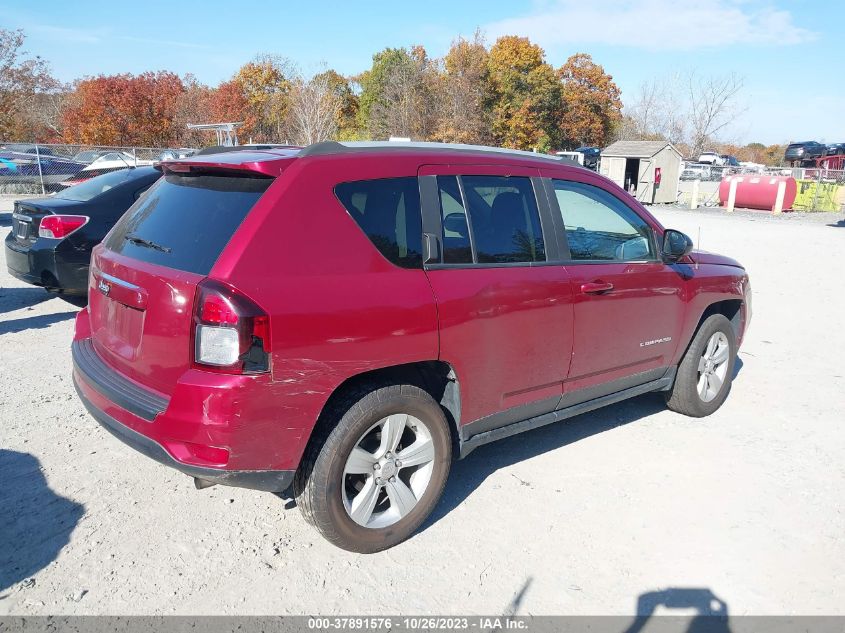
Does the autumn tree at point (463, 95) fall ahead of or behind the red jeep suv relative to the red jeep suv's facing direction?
ahead

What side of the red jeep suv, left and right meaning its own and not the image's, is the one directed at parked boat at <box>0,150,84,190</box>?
left

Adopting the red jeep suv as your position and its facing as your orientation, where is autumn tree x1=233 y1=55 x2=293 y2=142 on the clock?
The autumn tree is roughly at 10 o'clock from the red jeep suv.

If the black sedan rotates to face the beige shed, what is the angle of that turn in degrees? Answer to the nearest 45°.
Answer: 0° — it already faces it

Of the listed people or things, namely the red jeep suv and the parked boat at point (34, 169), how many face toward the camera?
0

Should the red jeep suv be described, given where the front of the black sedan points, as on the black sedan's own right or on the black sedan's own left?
on the black sedan's own right

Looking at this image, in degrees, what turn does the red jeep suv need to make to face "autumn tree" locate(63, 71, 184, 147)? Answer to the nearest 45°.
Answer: approximately 90° to its left

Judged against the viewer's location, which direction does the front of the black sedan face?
facing away from the viewer and to the right of the viewer

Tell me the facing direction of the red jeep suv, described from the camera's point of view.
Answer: facing away from the viewer and to the right of the viewer

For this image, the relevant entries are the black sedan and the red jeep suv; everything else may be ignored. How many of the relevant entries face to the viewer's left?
0
